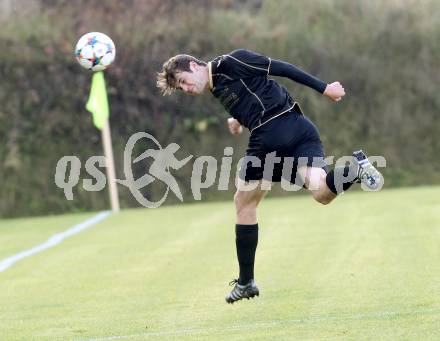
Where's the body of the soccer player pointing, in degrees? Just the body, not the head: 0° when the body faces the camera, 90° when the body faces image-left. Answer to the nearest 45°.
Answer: approximately 45°
